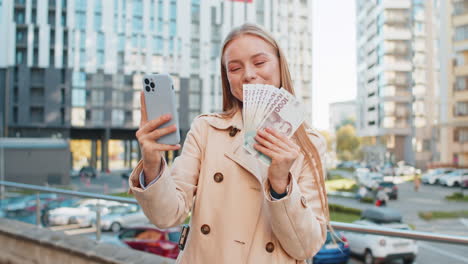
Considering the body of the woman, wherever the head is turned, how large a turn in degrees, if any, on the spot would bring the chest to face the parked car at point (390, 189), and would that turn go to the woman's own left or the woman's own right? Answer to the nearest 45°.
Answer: approximately 135° to the woman's own left

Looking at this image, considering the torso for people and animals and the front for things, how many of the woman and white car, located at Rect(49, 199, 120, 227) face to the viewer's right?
0

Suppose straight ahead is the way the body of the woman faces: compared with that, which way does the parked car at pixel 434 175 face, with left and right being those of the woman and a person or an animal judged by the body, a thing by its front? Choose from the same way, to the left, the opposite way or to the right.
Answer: to the right

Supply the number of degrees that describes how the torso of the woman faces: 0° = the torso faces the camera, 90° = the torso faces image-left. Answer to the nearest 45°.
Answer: approximately 0°

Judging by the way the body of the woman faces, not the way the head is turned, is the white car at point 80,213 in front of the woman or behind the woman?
behind
